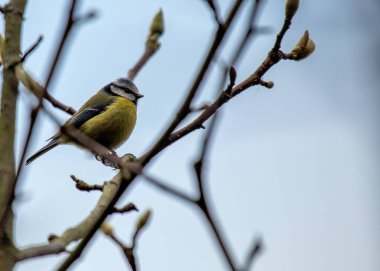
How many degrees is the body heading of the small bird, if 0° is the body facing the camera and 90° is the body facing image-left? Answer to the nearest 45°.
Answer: approximately 270°

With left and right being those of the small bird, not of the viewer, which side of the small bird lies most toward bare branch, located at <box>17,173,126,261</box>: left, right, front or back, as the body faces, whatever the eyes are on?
right

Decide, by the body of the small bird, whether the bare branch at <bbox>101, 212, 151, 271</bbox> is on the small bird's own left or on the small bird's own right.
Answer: on the small bird's own right
